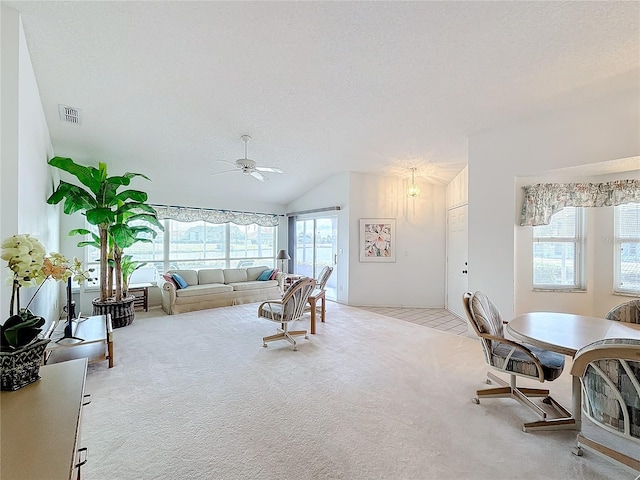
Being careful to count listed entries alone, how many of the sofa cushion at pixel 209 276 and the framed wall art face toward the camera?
2

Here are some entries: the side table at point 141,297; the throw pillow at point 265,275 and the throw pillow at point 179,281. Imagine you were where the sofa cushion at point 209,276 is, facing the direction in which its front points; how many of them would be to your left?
1

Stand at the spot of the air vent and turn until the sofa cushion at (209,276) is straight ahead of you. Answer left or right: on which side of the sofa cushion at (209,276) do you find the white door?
right

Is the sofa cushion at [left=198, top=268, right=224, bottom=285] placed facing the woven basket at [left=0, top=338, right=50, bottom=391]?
yes

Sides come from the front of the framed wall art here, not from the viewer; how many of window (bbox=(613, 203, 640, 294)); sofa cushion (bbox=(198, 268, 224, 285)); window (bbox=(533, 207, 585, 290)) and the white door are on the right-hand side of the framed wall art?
1

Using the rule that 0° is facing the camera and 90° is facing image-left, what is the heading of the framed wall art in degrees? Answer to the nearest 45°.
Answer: approximately 0°

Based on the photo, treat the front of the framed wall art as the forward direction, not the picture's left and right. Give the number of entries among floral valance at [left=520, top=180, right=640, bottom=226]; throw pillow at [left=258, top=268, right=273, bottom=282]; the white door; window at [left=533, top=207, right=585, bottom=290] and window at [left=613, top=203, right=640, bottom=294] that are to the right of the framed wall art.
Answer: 1

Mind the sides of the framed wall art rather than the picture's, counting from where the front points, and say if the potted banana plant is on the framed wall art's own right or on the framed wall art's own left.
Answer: on the framed wall art's own right

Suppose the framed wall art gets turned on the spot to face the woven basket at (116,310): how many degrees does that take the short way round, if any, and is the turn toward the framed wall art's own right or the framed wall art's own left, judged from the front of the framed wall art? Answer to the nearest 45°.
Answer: approximately 45° to the framed wall art's own right

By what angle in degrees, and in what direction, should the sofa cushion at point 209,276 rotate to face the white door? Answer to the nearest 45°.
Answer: approximately 45° to its left

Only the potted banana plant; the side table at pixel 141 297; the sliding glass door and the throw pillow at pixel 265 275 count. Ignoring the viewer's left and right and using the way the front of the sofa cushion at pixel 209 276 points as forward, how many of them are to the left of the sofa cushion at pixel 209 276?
2

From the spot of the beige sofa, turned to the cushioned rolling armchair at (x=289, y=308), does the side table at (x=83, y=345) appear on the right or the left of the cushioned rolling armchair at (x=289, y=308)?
right

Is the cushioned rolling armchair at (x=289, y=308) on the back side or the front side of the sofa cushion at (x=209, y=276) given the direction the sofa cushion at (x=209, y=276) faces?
on the front side

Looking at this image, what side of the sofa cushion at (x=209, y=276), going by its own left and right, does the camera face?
front

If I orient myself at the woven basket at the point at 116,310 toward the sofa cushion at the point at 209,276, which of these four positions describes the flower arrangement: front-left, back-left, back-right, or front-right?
back-right
